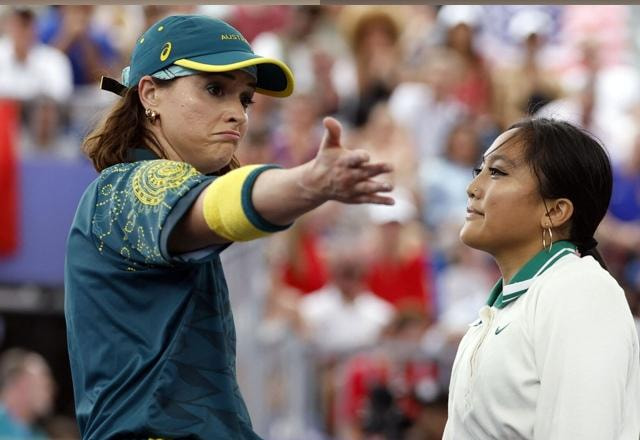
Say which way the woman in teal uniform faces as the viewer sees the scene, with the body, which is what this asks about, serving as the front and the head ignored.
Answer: to the viewer's right

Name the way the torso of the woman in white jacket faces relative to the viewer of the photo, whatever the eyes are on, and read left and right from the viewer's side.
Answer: facing to the left of the viewer

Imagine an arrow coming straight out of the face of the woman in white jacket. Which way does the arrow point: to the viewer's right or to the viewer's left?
to the viewer's left

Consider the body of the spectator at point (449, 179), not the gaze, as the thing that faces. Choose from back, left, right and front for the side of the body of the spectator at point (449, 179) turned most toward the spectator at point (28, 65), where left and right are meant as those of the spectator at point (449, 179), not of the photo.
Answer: right

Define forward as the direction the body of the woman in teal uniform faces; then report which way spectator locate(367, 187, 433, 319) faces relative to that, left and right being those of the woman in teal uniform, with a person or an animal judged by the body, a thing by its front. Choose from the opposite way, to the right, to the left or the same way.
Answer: to the right

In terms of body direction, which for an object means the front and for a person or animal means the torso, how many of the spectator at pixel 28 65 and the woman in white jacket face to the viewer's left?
1
